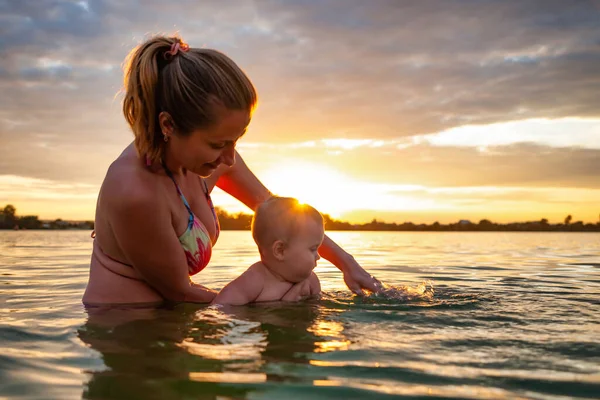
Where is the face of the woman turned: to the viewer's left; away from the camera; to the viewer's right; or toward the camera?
to the viewer's right

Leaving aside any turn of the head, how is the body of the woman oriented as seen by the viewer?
to the viewer's right

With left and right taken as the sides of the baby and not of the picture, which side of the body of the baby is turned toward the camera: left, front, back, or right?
right
